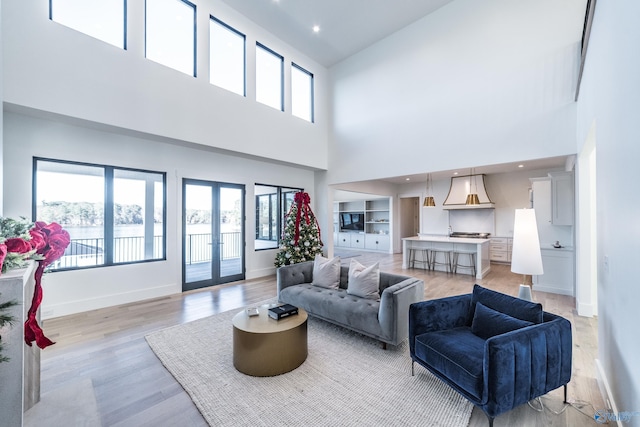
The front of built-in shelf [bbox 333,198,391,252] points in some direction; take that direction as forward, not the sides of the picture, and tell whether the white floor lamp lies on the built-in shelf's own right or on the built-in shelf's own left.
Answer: on the built-in shelf's own left

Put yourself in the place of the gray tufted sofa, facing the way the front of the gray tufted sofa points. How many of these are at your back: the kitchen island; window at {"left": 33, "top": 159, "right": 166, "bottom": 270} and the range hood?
2

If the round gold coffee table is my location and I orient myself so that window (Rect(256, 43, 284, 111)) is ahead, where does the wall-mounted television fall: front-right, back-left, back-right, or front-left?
front-right

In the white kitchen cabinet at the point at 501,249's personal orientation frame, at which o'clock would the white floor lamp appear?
The white floor lamp is roughly at 12 o'clock from the white kitchen cabinet.

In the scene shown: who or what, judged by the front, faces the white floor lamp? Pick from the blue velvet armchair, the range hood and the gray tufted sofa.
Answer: the range hood

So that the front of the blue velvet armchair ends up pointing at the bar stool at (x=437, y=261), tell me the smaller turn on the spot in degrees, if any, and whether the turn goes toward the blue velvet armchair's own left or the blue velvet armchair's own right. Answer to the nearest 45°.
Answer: approximately 135° to the blue velvet armchair's own right

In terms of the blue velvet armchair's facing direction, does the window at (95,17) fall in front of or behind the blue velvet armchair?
in front

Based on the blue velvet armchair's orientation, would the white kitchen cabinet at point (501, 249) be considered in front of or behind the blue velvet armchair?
behind

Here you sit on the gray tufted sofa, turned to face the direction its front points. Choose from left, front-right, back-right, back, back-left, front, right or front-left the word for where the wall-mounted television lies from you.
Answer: back-right

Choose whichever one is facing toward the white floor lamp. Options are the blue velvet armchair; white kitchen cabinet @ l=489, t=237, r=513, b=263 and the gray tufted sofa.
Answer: the white kitchen cabinet

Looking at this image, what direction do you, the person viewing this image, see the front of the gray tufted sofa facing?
facing the viewer and to the left of the viewer

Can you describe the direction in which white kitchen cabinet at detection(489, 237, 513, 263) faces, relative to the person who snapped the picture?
facing the viewer
